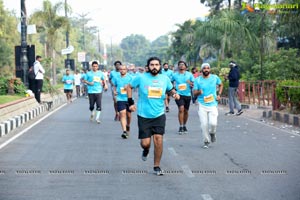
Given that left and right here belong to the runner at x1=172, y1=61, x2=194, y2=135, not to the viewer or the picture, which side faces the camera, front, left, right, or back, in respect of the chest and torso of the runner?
front

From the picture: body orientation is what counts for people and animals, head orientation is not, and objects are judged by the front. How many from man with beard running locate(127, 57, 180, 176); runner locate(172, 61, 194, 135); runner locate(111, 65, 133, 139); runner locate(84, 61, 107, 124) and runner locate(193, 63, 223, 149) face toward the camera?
5

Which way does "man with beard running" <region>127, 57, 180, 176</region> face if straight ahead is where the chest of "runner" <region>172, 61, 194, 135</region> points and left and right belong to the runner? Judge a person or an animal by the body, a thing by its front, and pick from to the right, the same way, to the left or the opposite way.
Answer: the same way

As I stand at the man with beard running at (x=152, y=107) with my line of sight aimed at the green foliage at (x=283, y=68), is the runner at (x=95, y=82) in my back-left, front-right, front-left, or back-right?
front-left

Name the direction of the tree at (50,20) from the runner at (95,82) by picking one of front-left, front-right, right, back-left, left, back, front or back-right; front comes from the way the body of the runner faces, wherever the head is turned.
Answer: back

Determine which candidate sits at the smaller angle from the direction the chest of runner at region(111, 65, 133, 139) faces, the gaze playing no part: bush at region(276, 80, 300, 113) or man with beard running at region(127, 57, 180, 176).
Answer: the man with beard running

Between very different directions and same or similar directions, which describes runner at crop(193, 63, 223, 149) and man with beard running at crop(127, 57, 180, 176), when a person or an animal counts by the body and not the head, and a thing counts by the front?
same or similar directions

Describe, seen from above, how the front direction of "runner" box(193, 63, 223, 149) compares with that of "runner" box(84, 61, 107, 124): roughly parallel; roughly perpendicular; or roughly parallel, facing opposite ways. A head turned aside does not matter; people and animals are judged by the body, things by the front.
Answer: roughly parallel

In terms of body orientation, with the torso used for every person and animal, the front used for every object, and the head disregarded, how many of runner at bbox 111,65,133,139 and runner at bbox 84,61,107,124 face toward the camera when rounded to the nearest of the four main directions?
2

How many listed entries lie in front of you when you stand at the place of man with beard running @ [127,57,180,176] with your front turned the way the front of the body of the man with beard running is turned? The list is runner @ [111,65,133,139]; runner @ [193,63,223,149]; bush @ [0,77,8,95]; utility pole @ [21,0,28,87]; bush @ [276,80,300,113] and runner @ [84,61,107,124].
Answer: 0

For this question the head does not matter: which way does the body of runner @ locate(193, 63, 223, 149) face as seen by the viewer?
toward the camera

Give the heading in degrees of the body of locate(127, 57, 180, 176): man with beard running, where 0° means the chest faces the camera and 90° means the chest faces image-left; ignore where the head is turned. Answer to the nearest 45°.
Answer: approximately 0°

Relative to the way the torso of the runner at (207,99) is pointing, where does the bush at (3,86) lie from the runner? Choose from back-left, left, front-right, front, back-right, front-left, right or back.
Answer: back-right

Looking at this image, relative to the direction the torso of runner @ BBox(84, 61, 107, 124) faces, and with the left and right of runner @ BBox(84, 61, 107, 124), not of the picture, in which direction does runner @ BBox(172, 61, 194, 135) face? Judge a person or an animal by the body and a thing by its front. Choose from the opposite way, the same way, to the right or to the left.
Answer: the same way

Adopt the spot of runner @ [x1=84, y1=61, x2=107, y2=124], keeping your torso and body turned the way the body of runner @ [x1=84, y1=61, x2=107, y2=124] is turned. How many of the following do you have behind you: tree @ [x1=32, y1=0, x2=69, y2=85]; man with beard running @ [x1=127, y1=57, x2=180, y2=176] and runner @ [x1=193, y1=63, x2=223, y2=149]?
1
